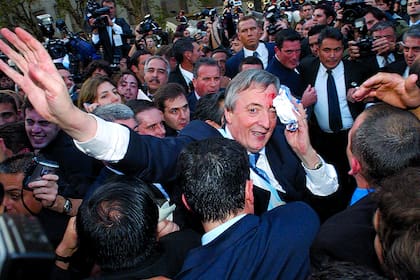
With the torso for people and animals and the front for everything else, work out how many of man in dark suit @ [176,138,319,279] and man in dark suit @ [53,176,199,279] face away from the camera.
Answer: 2

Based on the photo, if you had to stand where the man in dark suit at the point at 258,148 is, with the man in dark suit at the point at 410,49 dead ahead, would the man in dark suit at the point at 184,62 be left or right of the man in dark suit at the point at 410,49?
left

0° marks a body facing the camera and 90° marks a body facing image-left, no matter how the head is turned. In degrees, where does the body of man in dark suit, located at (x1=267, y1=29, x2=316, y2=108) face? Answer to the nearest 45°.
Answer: approximately 315°

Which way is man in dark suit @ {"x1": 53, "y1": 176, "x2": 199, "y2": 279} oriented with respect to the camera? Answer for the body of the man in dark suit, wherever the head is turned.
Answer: away from the camera

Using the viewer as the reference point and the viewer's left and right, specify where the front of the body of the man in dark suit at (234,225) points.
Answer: facing away from the viewer

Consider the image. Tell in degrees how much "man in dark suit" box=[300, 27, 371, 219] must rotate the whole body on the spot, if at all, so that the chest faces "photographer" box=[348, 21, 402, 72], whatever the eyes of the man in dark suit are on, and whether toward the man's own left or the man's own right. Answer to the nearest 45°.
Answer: approximately 135° to the man's own left

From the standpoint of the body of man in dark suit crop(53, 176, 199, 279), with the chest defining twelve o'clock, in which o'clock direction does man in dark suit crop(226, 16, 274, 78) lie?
man in dark suit crop(226, 16, 274, 78) is roughly at 1 o'clock from man in dark suit crop(53, 176, 199, 279).

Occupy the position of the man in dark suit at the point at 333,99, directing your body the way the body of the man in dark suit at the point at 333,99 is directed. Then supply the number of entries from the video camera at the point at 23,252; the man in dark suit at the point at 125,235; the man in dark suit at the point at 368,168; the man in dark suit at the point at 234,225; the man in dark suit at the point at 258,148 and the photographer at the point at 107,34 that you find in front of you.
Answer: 5

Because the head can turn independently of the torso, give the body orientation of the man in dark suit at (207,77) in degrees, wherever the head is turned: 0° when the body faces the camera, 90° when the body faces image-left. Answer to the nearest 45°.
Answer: approximately 315°

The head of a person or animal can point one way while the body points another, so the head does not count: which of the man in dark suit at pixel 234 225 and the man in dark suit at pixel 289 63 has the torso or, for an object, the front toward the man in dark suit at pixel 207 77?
the man in dark suit at pixel 234 225

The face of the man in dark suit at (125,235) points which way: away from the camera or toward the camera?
away from the camera

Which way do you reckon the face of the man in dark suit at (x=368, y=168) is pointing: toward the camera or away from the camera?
away from the camera

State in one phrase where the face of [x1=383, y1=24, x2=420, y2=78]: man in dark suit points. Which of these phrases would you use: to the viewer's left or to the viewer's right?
to the viewer's left
